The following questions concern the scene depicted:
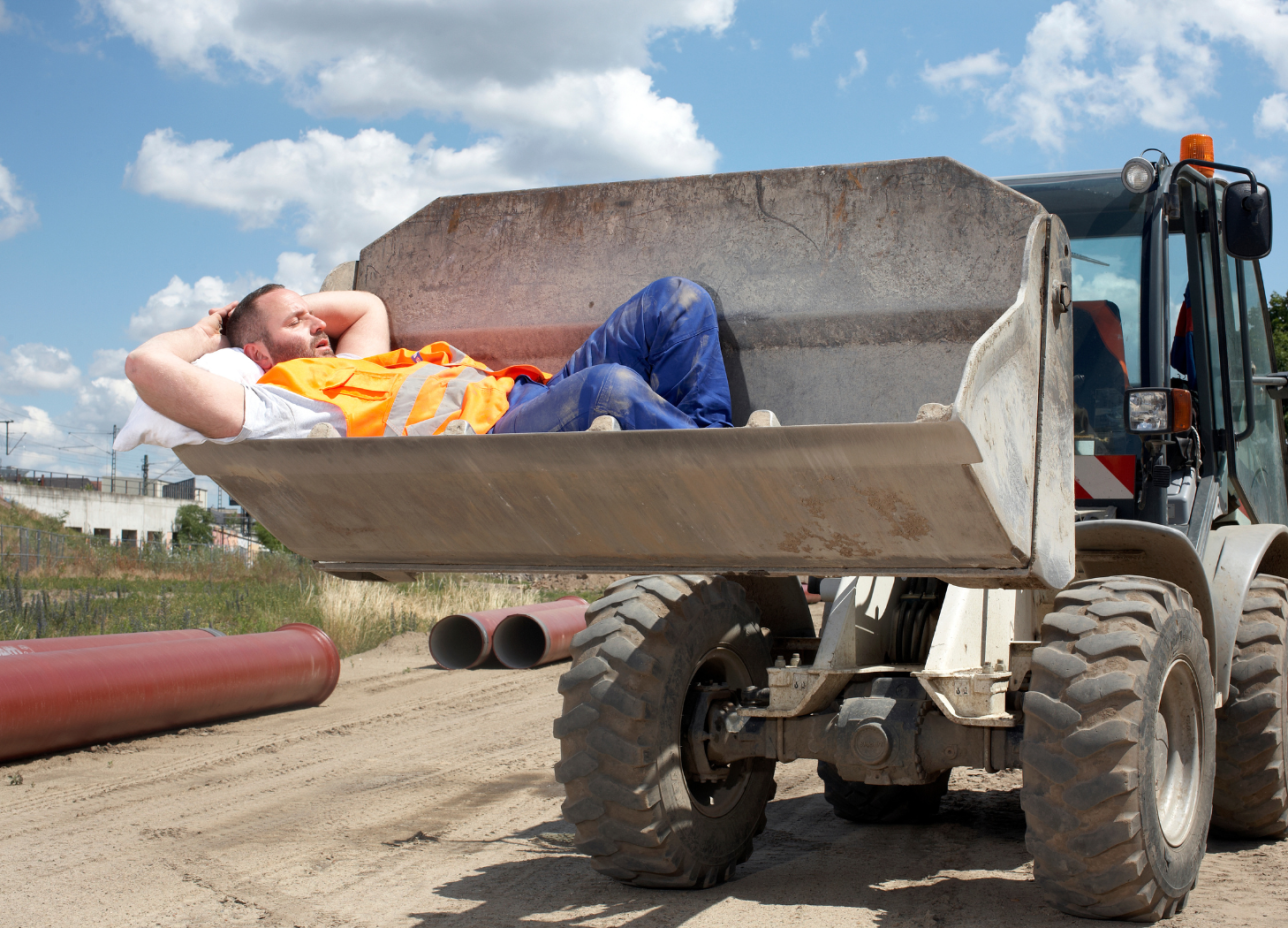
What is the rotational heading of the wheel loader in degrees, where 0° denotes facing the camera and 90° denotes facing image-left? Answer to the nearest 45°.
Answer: approximately 45°

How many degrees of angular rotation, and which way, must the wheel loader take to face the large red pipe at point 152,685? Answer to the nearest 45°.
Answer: approximately 90° to its right

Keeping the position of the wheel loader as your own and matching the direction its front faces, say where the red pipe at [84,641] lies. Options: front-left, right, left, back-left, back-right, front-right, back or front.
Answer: right

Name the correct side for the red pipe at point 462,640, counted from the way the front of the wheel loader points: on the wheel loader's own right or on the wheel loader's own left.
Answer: on the wheel loader's own right

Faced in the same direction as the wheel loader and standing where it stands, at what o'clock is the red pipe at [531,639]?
The red pipe is roughly at 4 o'clock from the wheel loader.
